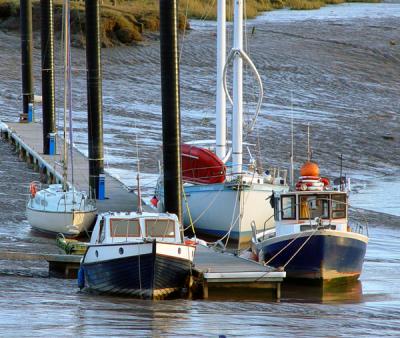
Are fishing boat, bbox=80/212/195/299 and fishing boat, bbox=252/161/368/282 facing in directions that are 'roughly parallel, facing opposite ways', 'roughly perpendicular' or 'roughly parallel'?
roughly parallel

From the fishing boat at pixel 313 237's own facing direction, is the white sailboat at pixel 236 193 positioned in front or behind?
behind

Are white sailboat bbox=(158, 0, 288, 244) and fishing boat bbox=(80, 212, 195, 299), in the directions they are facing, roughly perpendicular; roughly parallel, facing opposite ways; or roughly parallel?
roughly parallel

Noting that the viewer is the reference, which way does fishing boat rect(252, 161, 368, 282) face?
facing the viewer

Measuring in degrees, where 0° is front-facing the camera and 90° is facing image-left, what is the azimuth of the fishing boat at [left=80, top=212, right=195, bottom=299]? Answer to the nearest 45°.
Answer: approximately 0°

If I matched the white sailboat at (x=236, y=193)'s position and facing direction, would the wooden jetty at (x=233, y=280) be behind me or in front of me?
in front

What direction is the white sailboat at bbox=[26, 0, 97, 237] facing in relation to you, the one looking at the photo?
facing the viewer and to the right of the viewer
